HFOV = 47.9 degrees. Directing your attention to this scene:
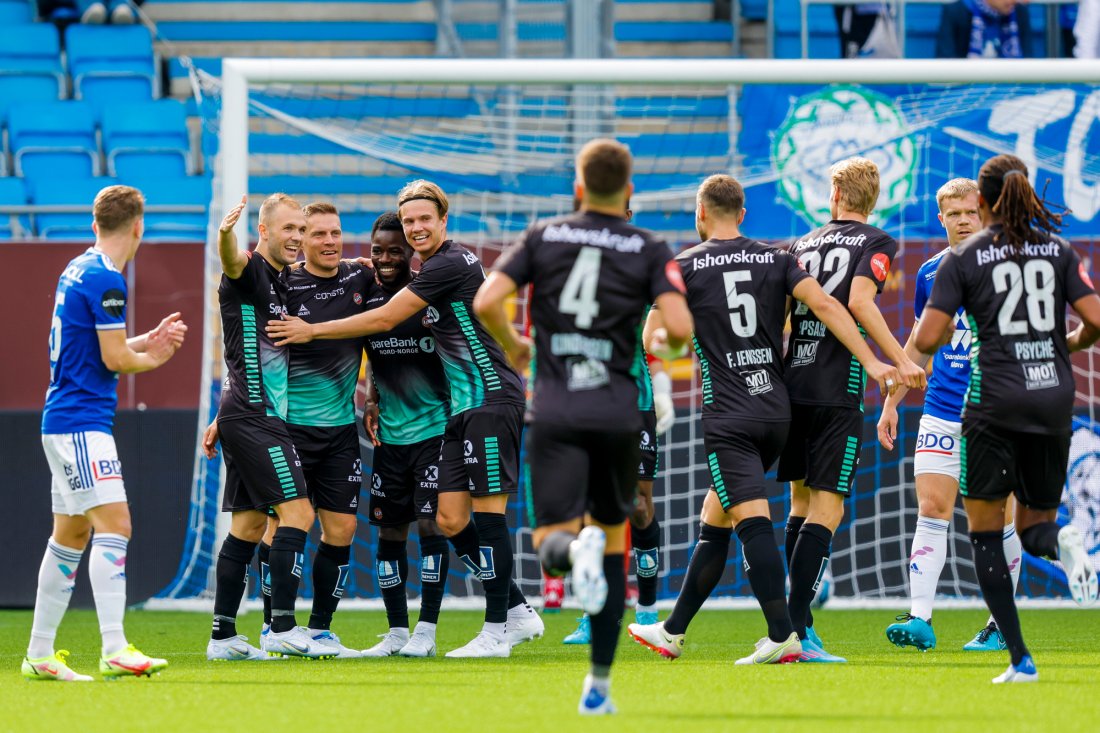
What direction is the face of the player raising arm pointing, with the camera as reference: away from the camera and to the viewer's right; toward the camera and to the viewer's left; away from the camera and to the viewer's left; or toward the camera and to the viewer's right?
toward the camera and to the viewer's right

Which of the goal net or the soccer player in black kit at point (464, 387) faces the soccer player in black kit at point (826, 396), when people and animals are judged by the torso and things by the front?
the goal net

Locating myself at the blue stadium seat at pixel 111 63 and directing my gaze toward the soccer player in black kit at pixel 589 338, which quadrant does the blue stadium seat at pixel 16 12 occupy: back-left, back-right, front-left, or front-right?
back-right

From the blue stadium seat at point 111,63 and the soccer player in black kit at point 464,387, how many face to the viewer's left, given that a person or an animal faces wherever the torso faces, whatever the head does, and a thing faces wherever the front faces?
1

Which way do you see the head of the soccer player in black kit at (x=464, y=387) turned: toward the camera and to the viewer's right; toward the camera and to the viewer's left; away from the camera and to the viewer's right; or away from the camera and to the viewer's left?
toward the camera and to the viewer's left

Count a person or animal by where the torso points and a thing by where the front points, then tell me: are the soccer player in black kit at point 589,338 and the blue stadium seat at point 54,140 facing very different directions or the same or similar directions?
very different directions

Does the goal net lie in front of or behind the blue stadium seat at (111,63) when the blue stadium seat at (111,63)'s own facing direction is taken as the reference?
in front

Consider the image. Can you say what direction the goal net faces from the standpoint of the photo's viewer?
facing the viewer

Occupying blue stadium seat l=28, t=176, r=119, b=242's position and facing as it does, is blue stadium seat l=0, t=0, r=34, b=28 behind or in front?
behind

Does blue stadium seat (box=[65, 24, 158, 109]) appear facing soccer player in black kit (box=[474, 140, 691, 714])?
yes

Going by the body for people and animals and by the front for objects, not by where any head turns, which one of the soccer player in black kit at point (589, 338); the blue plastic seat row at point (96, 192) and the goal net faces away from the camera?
the soccer player in black kit

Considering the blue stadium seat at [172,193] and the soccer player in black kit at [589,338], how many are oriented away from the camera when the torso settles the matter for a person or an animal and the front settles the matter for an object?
1

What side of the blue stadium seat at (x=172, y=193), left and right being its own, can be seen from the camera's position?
front

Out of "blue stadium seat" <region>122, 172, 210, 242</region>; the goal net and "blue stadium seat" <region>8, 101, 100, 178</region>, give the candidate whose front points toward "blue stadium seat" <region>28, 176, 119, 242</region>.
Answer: "blue stadium seat" <region>8, 101, 100, 178</region>

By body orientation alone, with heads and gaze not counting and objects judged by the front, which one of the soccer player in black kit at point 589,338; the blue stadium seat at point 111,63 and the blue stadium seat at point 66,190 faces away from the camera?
the soccer player in black kit

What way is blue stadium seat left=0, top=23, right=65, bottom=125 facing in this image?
toward the camera

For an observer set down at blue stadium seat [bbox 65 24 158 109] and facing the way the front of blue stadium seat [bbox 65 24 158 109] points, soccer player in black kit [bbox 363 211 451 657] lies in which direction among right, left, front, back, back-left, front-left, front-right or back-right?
front

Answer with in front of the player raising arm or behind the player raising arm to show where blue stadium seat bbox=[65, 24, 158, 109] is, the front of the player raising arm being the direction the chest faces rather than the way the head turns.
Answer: behind

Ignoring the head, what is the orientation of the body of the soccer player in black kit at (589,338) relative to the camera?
away from the camera

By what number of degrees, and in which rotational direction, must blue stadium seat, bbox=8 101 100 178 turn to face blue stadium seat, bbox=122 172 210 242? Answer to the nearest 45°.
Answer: approximately 45° to its left
